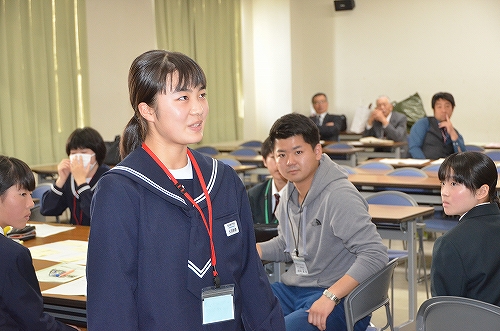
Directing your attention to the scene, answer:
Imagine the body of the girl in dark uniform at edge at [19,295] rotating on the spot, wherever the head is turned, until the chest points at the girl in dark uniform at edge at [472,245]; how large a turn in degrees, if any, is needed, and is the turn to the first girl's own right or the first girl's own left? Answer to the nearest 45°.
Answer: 0° — they already face them

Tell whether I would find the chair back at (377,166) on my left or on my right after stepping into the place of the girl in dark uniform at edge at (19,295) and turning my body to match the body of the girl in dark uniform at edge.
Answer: on my left

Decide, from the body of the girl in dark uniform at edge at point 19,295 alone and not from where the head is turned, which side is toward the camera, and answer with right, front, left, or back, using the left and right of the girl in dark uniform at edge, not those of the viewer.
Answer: right

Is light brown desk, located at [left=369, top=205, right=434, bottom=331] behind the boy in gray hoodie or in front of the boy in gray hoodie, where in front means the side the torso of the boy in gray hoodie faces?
behind

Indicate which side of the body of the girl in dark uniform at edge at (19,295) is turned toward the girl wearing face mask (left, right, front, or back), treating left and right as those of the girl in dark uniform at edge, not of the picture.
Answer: left

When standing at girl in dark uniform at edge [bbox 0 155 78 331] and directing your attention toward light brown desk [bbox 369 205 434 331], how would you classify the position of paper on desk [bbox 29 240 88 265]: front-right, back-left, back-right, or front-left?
front-left

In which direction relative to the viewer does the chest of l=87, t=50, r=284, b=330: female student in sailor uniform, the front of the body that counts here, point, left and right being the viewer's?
facing the viewer and to the right of the viewer
